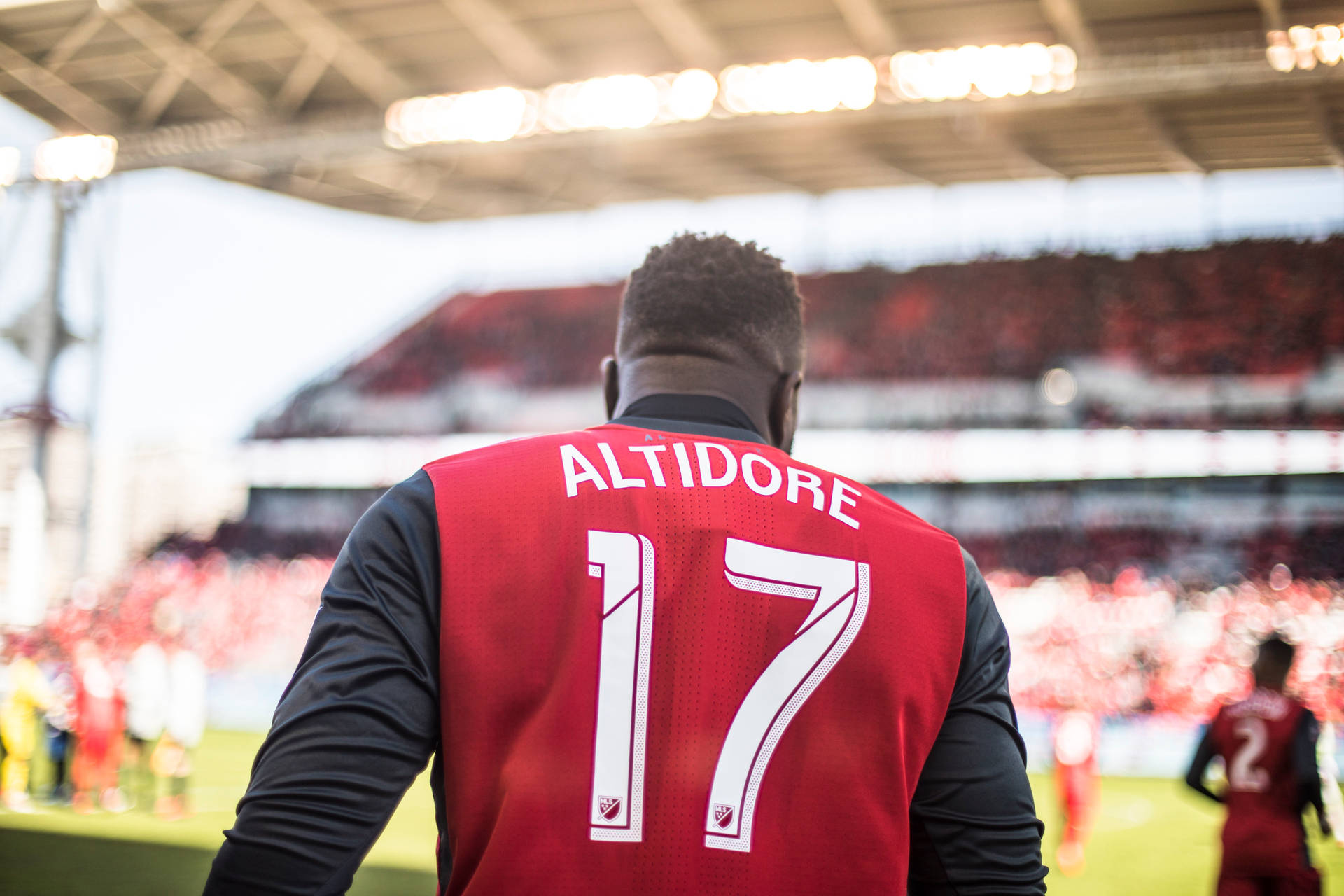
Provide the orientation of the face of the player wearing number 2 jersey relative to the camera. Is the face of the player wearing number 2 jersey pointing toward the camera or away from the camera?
away from the camera

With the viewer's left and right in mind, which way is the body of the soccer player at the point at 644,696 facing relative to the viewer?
facing away from the viewer

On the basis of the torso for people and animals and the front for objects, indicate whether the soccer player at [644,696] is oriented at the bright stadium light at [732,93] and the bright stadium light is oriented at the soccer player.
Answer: yes

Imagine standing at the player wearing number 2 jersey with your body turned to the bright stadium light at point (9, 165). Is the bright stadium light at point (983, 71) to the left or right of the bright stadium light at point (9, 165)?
right

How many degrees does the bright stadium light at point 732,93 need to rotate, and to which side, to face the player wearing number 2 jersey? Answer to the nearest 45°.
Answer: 0° — it already faces them

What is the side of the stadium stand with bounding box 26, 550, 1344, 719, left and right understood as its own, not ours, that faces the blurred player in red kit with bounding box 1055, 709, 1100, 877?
front

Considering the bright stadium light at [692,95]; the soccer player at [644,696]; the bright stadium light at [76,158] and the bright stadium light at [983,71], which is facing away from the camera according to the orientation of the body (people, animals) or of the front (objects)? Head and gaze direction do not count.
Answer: the soccer player

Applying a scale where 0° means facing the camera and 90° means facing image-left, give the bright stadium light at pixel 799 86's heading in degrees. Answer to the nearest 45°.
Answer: approximately 0°
